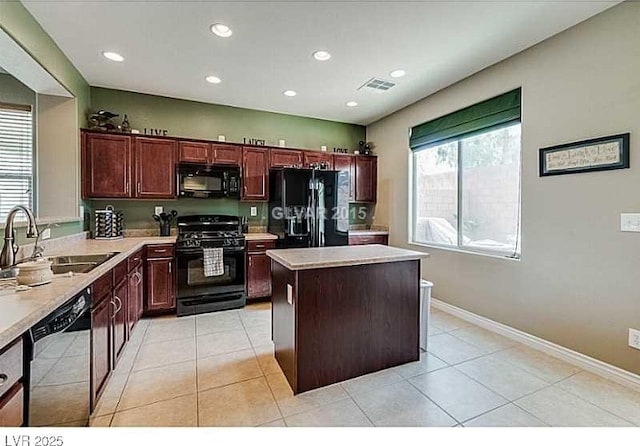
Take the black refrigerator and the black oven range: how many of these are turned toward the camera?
2

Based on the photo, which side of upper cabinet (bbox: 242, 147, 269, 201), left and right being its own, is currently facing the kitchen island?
front

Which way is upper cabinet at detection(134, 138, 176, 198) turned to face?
toward the camera

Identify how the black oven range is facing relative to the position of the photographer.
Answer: facing the viewer

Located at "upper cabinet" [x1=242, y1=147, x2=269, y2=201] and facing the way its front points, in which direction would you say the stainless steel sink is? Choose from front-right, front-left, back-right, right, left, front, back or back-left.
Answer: front-right

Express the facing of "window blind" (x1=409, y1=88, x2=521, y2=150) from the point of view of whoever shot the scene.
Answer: facing the viewer and to the left of the viewer

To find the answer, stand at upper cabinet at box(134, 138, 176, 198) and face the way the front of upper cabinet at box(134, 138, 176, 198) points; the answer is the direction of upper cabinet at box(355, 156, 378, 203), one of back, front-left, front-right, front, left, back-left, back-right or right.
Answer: left

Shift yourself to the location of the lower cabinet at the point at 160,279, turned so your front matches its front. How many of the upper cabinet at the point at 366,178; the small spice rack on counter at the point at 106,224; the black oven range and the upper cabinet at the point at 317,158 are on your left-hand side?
3

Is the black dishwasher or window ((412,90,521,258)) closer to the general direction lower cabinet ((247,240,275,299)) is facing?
the black dishwasher

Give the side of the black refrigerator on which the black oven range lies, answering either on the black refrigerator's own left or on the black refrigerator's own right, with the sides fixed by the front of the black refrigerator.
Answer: on the black refrigerator's own right

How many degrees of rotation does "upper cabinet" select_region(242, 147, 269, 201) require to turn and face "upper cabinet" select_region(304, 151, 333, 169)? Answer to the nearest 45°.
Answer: approximately 90° to its left

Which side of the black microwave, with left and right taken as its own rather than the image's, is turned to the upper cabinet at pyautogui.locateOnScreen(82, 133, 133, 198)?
right

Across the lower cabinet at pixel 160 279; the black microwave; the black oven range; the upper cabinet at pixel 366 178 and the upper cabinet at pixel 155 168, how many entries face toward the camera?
5

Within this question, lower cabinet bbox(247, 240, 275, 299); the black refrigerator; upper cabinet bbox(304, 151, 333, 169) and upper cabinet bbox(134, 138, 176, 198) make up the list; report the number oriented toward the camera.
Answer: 4
